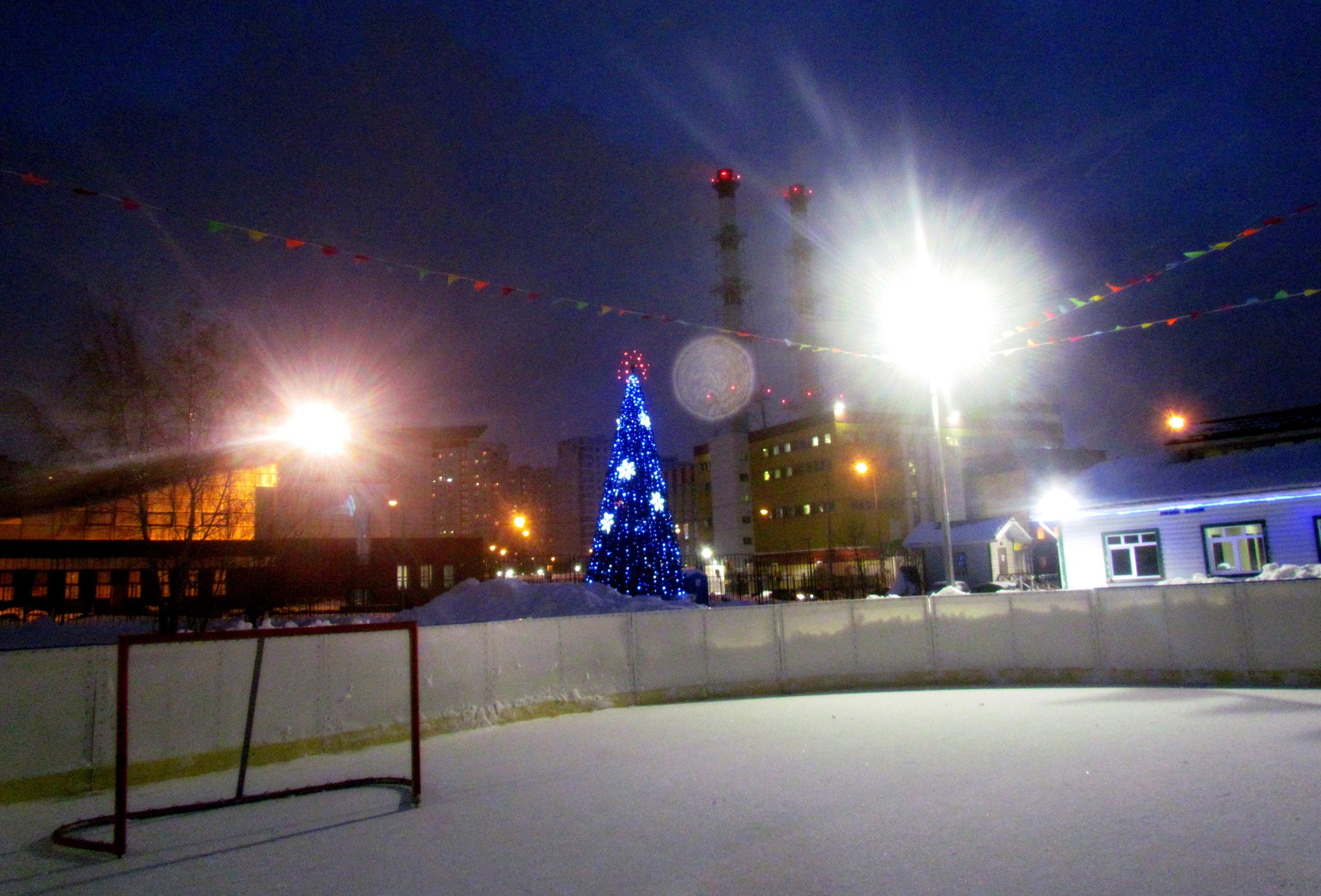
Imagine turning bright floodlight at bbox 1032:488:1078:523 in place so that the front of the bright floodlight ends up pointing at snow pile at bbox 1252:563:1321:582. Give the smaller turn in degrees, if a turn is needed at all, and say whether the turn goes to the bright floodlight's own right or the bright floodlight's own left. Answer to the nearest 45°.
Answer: approximately 45° to the bright floodlight's own left

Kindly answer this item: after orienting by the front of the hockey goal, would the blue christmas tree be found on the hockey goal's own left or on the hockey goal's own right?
on the hockey goal's own left

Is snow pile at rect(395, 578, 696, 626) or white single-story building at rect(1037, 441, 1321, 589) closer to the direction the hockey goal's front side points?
the white single-story building

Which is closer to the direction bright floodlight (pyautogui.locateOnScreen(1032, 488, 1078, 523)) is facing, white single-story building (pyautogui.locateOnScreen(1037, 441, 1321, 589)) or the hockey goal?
the hockey goal

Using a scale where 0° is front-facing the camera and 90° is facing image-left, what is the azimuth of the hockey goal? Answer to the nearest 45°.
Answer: approximately 315°

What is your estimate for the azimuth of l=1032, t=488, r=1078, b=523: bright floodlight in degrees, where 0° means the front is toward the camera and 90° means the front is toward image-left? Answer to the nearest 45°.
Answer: approximately 0°

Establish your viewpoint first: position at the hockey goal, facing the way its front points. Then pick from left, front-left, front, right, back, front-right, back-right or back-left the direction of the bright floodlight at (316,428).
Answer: back-left

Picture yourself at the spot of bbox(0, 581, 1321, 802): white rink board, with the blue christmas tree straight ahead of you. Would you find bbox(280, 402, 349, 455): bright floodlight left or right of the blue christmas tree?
left
